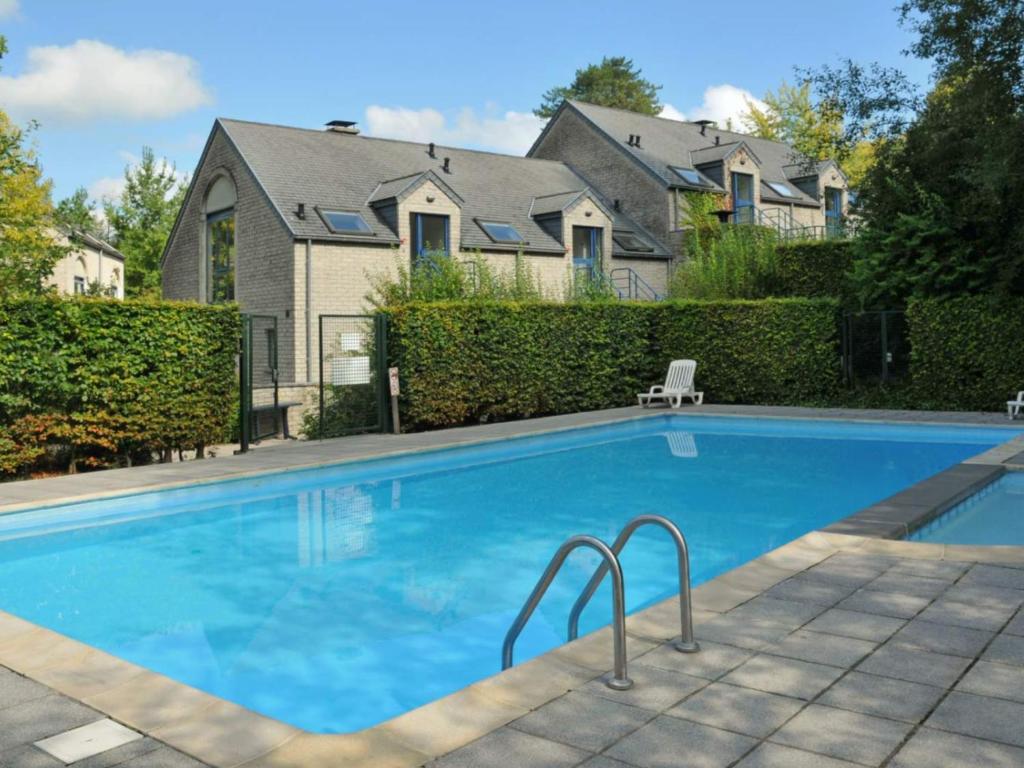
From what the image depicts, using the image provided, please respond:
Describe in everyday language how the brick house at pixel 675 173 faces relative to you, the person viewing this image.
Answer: facing the viewer and to the right of the viewer

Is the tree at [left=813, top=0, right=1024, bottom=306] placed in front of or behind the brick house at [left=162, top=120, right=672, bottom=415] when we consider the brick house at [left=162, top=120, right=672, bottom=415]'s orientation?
in front

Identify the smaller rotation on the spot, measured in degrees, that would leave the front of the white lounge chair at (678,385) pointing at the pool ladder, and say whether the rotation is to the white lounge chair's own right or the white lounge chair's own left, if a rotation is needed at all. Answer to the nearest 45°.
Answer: approximately 45° to the white lounge chair's own left

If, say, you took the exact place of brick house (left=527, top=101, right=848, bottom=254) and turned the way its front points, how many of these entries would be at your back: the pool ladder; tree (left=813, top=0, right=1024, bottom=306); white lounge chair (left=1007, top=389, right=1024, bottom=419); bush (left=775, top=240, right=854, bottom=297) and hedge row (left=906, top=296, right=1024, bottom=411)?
0

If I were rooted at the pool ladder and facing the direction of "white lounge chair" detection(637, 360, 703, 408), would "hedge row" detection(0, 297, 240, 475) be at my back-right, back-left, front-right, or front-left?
front-left

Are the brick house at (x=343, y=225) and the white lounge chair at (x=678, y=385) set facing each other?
no

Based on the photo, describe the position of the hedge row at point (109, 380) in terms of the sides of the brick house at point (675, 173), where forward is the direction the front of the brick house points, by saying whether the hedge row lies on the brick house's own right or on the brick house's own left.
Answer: on the brick house's own right

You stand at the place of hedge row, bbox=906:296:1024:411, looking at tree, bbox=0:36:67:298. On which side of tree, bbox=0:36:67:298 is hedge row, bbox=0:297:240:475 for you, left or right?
left

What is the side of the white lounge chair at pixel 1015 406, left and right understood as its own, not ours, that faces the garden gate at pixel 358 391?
front

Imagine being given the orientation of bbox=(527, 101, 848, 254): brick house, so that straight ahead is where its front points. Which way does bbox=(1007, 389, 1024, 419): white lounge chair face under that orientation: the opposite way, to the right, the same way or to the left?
to the right

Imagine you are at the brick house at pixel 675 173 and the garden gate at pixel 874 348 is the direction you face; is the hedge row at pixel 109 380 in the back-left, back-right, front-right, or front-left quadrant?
front-right

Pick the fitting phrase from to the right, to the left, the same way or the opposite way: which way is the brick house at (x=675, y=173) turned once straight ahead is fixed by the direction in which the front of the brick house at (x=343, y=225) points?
the same way

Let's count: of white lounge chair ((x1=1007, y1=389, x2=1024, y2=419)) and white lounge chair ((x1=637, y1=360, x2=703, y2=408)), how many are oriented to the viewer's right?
0

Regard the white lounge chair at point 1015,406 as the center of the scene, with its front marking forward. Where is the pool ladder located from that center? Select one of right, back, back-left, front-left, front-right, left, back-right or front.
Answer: front-left

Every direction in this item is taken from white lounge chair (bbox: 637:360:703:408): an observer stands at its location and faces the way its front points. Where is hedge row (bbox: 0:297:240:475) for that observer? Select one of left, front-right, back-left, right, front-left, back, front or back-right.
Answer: front

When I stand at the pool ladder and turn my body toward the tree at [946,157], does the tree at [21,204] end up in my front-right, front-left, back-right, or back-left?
front-left

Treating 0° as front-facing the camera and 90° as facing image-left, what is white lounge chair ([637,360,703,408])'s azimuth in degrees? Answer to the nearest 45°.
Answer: approximately 45°

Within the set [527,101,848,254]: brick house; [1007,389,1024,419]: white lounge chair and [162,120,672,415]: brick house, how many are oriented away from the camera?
0

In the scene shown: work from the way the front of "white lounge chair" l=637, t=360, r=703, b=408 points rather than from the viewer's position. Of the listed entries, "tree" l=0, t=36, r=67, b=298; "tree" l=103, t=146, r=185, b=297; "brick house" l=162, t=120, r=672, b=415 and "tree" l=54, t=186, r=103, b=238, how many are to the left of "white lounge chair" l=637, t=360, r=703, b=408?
0

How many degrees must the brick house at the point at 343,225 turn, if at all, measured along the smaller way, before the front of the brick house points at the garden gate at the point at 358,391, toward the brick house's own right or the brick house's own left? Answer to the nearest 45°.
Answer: approximately 45° to the brick house's own right

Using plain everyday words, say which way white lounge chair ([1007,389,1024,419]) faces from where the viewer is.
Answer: facing the viewer and to the left of the viewer
